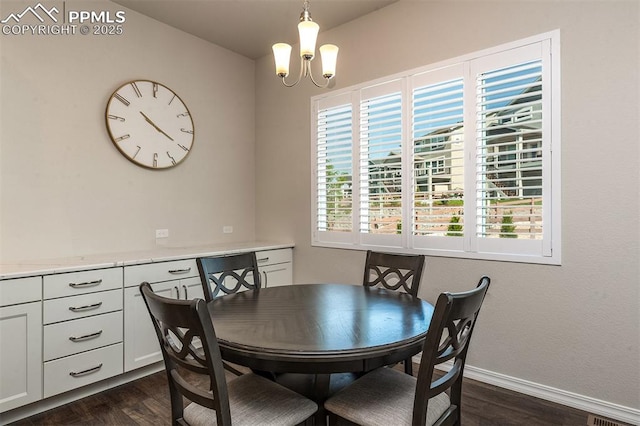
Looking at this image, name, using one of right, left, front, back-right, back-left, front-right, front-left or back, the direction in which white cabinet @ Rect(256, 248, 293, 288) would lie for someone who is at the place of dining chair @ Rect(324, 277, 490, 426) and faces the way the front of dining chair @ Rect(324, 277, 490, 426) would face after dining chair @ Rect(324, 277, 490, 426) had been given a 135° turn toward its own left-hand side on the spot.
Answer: back-right

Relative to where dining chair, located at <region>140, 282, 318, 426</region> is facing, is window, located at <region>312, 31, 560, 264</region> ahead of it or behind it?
ahead

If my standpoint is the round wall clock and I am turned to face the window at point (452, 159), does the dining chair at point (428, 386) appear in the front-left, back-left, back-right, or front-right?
front-right

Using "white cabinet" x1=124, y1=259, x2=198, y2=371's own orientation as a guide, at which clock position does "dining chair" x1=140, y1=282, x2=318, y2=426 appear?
The dining chair is roughly at 1 o'clock from the white cabinet.

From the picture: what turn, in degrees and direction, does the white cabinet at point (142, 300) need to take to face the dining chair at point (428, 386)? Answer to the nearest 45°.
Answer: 0° — it already faces it

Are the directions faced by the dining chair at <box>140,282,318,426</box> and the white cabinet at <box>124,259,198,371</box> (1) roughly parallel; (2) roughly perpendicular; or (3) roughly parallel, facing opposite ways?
roughly perpendicular

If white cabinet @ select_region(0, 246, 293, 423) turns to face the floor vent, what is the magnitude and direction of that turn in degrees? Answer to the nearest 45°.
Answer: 0° — it already faces it

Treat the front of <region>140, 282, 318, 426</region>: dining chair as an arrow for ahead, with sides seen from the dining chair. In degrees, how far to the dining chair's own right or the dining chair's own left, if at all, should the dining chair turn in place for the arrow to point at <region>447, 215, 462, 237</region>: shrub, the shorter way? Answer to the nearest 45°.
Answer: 0° — it already faces it

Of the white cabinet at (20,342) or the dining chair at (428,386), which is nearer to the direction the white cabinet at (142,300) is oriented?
the dining chair

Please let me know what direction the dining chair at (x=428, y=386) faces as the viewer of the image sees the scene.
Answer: facing away from the viewer and to the left of the viewer

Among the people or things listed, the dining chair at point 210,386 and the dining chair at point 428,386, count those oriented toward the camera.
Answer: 0

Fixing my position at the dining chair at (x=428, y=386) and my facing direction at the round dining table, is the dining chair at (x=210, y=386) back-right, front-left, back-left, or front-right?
front-left

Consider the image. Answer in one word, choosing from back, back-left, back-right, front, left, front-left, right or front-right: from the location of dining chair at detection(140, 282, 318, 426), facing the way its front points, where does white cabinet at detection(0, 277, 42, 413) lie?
left

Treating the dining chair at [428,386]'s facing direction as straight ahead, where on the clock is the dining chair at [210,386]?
the dining chair at [210,386] is roughly at 10 o'clock from the dining chair at [428,386].

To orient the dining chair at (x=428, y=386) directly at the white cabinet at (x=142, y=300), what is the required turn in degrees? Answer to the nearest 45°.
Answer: approximately 45° to its left

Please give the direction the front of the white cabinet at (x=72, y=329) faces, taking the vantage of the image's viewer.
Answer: facing the viewer and to the right of the viewer

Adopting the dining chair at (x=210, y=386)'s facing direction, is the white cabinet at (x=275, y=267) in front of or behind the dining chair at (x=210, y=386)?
in front

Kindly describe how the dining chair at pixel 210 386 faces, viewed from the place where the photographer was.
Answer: facing away from the viewer and to the right of the viewer

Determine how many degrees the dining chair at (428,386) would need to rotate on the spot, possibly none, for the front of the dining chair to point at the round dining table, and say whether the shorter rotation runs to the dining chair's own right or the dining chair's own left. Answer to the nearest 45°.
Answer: approximately 45° to the dining chair's own left
